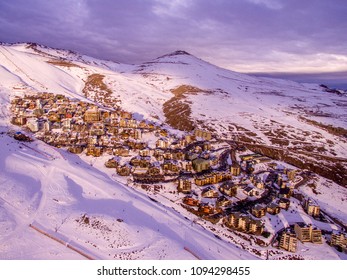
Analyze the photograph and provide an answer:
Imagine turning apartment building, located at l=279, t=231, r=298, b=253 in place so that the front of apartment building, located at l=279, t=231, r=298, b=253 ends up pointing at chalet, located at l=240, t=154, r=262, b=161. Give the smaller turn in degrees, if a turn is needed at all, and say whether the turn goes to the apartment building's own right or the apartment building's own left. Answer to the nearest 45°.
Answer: approximately 135° to the apartment building's own right

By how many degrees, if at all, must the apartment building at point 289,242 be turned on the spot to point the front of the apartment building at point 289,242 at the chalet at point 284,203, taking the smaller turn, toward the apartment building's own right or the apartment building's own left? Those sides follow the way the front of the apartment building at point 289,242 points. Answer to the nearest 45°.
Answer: approximately 135° to the apartment building's own right

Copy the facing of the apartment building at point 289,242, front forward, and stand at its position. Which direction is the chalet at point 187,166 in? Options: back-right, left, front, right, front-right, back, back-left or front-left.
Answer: right

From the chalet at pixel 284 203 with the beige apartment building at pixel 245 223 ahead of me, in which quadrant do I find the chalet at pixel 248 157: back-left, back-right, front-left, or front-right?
back-right

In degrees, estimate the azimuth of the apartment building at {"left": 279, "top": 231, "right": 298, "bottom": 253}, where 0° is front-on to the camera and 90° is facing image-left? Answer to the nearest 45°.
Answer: approximately 45°

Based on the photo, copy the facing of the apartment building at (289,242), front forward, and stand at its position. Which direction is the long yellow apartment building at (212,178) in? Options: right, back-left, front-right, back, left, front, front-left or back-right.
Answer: right

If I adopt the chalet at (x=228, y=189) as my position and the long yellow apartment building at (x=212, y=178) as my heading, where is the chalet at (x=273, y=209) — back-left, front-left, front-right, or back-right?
back-right

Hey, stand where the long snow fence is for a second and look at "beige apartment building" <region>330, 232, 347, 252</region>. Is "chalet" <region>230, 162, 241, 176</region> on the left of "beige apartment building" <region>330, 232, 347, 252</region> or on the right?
left

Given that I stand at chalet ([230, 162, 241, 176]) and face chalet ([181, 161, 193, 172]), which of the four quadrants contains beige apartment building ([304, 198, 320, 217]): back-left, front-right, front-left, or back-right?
back-left
